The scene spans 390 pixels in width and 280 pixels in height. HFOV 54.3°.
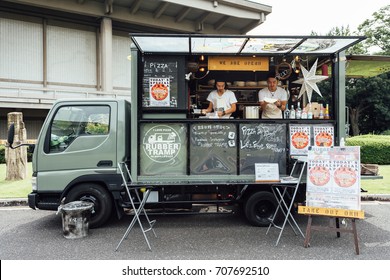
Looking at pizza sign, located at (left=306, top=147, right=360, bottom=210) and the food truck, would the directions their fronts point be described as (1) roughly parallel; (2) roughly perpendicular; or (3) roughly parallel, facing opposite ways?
roughly perpendicular

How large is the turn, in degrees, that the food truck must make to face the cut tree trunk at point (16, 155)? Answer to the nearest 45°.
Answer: approximately 45° to its right

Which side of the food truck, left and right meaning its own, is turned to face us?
left

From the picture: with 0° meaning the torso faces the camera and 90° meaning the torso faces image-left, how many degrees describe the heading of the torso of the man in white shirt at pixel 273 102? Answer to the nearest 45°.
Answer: approximately 0°

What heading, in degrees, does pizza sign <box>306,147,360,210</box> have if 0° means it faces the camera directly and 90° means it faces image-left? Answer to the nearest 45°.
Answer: approximately 0°

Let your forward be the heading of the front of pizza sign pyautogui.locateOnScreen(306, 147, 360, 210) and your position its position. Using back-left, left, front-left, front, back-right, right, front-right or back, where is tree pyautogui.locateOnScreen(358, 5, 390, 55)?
back

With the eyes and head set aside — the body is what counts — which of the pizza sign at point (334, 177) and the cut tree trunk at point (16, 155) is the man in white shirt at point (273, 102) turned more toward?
the pizza sign

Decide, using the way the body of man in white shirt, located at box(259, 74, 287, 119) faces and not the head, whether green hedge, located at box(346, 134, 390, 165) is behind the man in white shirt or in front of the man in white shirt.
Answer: behind
